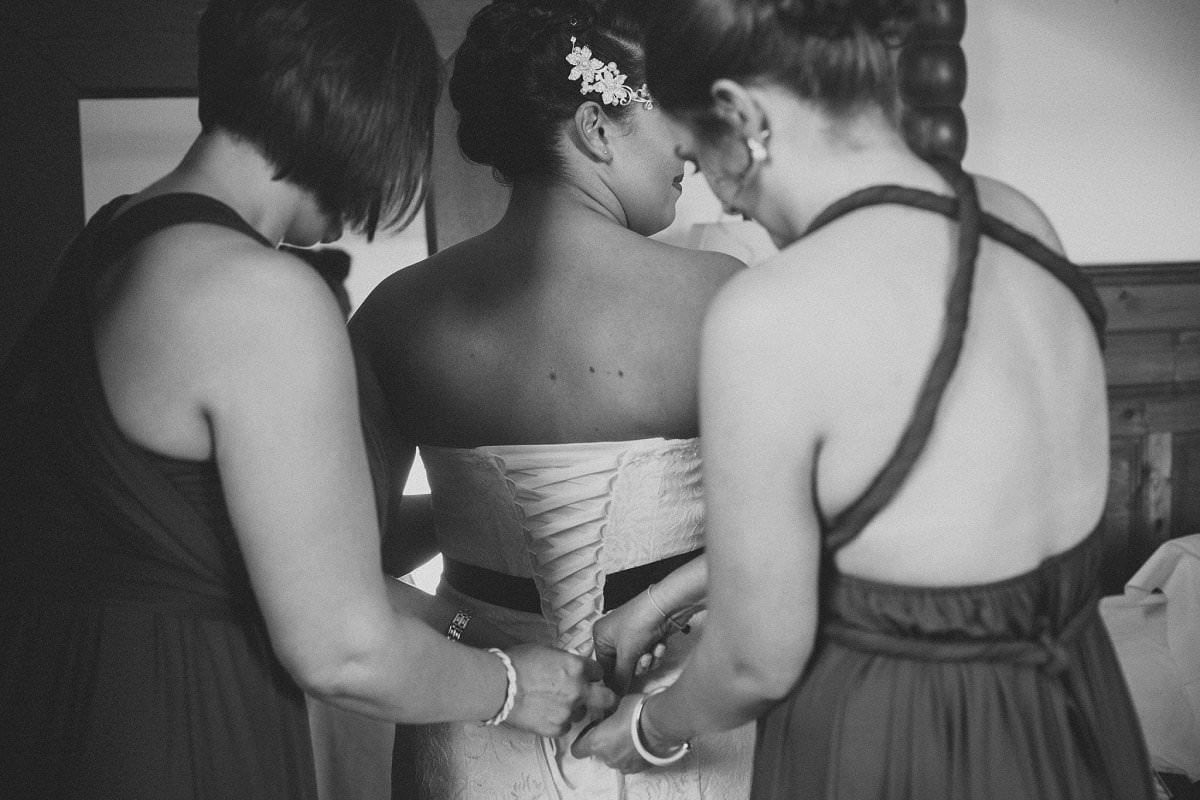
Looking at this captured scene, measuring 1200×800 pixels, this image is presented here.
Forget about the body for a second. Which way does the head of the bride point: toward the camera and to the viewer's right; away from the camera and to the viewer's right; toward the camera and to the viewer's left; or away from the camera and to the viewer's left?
away from the camera and to the viewer's right

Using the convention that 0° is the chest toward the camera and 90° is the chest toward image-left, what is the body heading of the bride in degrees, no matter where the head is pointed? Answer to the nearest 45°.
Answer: approximately 180°
